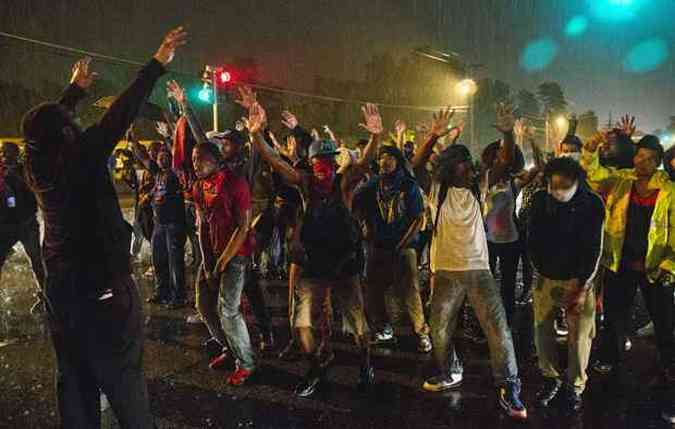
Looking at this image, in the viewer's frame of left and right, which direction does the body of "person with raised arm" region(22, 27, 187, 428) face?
facing away from the viewer and to the right of the viewer

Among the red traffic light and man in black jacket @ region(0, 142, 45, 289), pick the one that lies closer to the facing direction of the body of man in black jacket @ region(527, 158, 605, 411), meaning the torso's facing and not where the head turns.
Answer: the man in black jacket

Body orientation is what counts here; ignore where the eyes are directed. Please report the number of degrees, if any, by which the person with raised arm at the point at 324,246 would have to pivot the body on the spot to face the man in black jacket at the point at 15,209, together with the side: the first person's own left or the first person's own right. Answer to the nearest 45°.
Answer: approximately 135° to the first person's own right

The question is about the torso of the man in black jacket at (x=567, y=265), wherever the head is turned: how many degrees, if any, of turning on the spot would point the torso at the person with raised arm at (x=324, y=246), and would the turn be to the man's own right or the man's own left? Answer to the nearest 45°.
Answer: approximately 90° to the man's own right

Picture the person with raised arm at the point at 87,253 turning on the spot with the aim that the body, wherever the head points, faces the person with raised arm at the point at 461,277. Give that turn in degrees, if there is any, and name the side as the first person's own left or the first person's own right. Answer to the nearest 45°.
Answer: approximately 45° to the first person's own right

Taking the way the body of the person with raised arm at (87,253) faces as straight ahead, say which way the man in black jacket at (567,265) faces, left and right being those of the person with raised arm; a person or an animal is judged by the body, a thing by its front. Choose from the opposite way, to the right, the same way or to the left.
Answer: the opposite way

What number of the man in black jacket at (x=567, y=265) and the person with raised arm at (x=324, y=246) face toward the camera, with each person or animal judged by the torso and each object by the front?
2

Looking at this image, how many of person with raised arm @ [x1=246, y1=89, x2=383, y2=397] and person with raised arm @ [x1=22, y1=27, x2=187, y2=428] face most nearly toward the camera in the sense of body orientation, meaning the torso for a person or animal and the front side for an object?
1

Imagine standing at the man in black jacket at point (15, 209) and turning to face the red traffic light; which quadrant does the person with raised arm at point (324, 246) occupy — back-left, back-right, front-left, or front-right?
back-right

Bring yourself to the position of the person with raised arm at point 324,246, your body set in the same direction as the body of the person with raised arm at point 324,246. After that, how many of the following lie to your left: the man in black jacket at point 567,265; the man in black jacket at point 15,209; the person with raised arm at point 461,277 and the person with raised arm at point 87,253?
2

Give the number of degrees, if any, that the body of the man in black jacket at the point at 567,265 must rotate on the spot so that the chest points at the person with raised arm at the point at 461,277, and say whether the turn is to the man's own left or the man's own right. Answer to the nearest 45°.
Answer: approximately 90° to the man's own right

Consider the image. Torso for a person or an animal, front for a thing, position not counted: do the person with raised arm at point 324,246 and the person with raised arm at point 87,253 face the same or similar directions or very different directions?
very different directions

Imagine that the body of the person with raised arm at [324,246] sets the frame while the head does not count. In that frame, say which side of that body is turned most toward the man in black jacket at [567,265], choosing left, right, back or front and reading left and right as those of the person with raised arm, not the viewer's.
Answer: left
